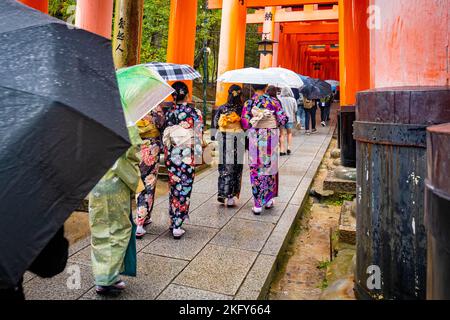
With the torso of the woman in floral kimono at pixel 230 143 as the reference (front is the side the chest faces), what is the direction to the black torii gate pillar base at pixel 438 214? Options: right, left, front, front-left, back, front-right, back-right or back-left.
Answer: back

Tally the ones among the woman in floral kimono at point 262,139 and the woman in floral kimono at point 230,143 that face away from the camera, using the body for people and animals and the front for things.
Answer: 2

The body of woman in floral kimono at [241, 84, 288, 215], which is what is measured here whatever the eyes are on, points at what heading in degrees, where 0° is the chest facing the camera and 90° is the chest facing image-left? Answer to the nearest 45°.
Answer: approximately 180°

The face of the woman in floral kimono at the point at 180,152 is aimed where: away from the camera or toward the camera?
away from the camera

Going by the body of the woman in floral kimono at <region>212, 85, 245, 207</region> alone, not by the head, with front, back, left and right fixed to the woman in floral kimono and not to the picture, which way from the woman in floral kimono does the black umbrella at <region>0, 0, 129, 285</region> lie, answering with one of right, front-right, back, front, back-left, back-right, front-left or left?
back

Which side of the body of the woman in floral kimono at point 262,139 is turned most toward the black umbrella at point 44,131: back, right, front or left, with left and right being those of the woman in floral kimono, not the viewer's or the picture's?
back

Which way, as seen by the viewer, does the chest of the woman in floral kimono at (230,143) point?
away from the camera

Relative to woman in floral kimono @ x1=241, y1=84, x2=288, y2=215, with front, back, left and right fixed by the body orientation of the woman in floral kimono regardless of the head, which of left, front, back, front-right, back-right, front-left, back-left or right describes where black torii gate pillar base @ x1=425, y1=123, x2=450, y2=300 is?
back
